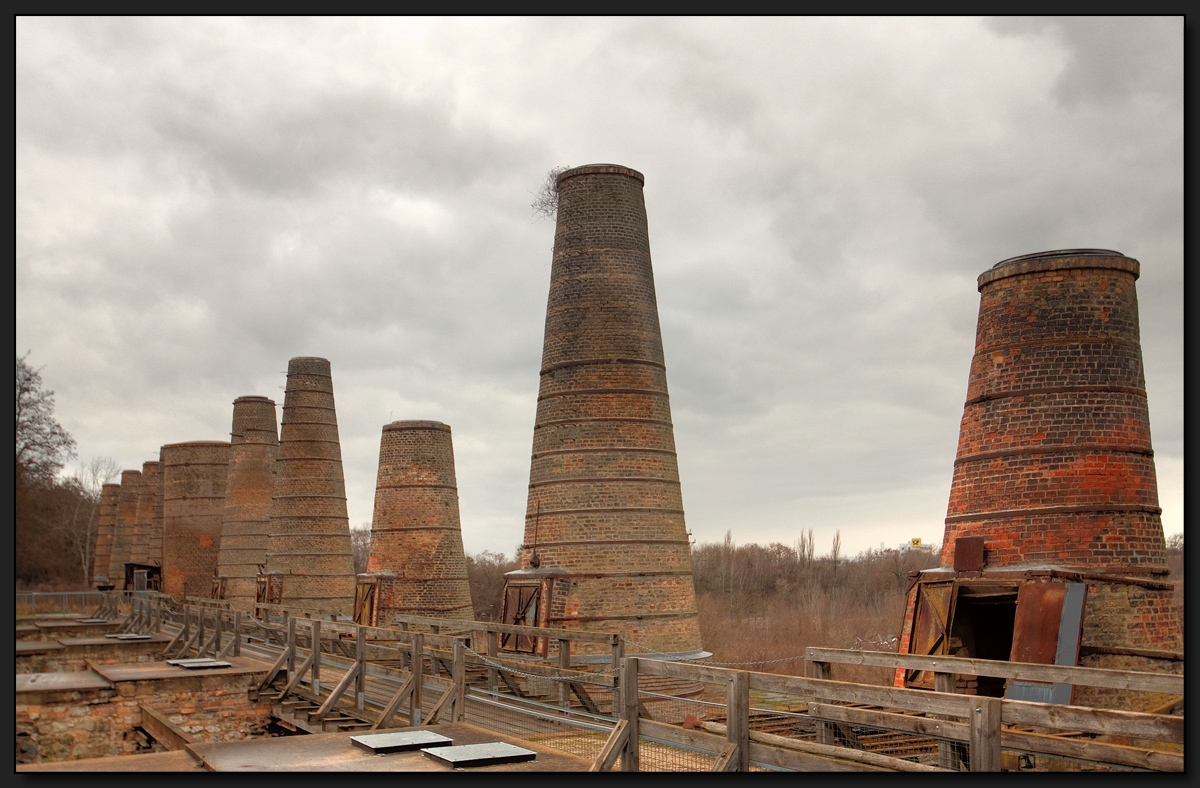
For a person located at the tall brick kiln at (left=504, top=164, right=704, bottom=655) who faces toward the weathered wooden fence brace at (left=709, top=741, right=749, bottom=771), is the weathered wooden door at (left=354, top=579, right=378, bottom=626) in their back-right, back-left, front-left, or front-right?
back-right

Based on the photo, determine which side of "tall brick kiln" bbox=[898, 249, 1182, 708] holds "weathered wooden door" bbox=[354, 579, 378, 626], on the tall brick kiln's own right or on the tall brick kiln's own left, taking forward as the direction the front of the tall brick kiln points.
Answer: on the tall brick kiln's own right

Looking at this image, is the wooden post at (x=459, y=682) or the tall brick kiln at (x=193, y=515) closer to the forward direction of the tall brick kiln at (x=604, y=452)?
the wooden post

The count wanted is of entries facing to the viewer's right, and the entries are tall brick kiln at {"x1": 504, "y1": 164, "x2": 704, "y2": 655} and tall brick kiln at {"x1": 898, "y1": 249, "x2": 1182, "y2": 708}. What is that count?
0

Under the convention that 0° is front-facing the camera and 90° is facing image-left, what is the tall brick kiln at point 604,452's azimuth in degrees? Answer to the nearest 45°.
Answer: approximately 45°

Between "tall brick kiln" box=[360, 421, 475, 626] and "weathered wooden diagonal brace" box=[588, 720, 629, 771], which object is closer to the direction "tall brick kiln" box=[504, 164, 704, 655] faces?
the weathered wooden diagonal brace

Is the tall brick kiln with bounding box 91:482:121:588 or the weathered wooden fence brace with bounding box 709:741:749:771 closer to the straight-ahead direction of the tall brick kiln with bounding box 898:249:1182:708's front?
the weathered wooden fence brace

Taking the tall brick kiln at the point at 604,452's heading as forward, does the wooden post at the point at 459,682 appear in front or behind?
in front

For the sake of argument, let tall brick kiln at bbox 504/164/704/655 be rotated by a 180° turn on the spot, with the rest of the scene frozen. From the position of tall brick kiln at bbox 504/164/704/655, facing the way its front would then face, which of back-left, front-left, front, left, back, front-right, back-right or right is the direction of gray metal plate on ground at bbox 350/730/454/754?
back-right

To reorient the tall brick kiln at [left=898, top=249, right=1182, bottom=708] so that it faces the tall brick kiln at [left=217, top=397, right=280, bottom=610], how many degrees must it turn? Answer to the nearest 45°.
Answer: approximately 90° to its right

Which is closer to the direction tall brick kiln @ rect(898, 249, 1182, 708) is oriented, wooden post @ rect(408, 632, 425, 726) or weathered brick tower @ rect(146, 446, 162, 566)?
the wooden post

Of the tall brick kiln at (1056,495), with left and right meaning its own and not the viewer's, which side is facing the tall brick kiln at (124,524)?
right

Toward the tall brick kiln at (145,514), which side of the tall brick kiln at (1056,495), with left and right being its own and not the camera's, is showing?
right
